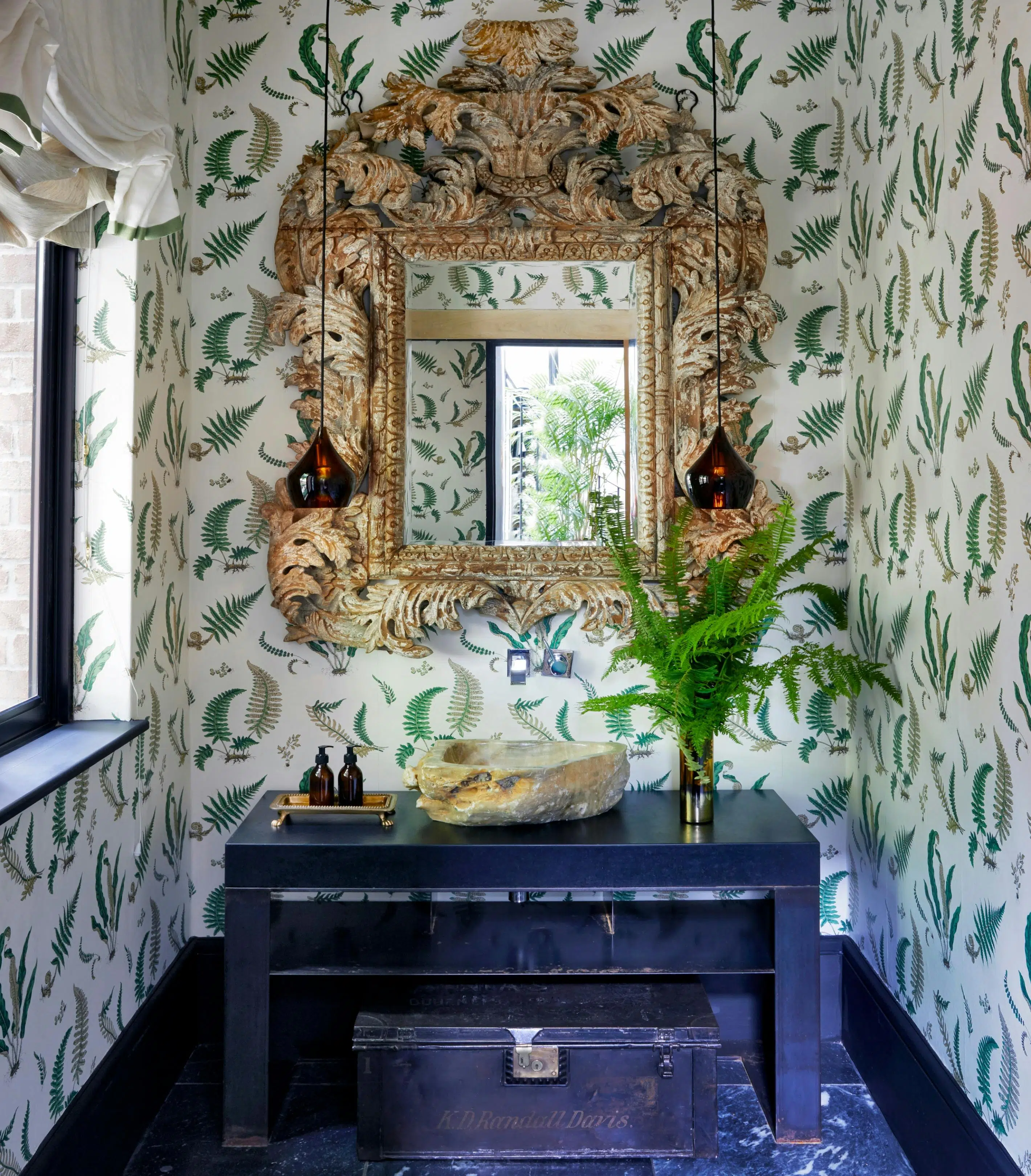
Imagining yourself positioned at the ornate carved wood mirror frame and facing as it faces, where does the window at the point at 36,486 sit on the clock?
The window is roughly at 2 o'clock from the ornate carved wood mirror frame.

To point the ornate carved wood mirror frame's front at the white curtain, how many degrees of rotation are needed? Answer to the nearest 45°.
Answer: approximately 45° to its right

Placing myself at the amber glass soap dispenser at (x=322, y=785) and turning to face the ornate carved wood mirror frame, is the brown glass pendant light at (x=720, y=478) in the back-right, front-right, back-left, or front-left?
front-right

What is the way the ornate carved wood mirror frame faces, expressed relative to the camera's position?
facing the viewer
